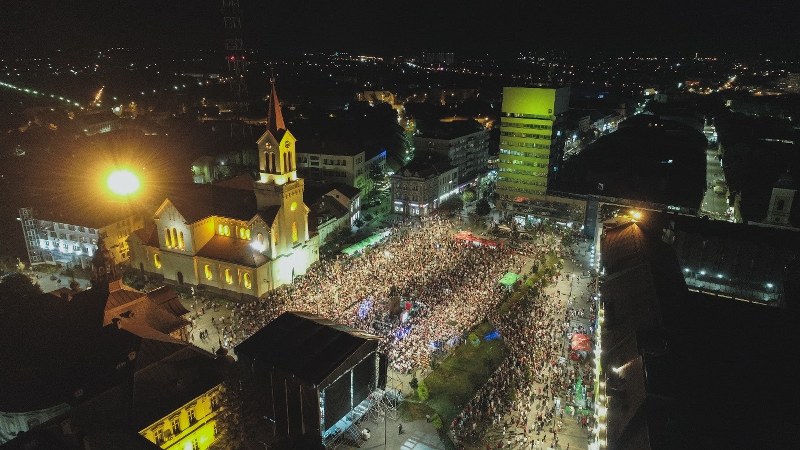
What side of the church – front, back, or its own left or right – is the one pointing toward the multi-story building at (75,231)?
back

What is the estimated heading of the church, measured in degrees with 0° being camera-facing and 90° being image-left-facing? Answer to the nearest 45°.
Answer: approximately 315°

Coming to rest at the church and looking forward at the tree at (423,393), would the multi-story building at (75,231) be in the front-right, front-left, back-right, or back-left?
back-right

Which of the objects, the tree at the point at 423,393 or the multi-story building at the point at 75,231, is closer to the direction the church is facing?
the tree
